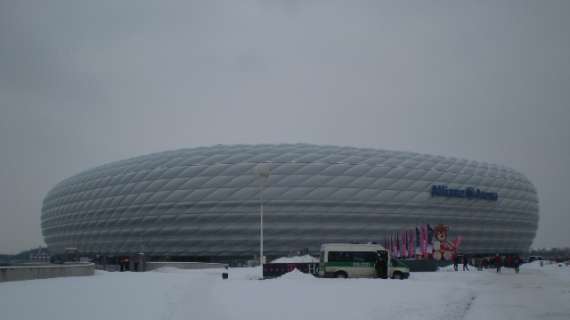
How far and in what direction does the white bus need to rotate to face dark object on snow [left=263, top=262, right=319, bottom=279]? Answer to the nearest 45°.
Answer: approximately 180°

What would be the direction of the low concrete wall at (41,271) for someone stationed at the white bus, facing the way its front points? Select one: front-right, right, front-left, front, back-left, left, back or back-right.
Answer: back-right

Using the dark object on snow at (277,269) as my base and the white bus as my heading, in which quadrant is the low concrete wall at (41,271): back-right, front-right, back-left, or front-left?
back-right

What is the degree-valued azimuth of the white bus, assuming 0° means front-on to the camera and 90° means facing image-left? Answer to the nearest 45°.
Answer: approximately 270°
